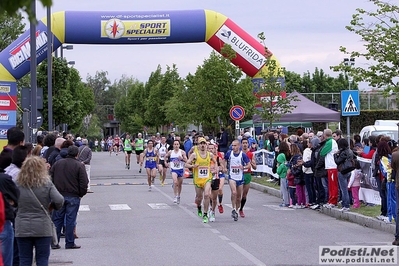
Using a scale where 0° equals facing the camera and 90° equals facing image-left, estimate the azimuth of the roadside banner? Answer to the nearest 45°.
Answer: approximately 45°

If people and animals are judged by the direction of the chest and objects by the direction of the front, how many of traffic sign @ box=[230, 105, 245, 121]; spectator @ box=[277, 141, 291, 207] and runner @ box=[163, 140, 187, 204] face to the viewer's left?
1

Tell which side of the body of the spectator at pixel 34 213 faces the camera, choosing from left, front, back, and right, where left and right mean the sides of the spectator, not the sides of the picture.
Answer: back

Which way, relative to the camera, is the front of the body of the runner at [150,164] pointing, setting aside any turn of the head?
toward the camera

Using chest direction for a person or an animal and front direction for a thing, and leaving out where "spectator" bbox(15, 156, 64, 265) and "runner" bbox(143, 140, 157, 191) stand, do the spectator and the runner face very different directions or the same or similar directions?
very different directions

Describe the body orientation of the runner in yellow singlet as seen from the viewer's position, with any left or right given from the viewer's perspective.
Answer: facing the viewer

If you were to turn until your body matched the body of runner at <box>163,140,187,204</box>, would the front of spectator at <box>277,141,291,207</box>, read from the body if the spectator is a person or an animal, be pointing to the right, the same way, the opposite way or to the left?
to the right

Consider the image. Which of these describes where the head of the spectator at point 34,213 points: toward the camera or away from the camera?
away from the camera

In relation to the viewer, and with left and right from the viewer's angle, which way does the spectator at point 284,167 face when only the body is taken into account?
facing to the left of the viewer

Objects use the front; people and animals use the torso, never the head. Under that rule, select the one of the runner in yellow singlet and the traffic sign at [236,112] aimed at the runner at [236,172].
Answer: the traffic sign
